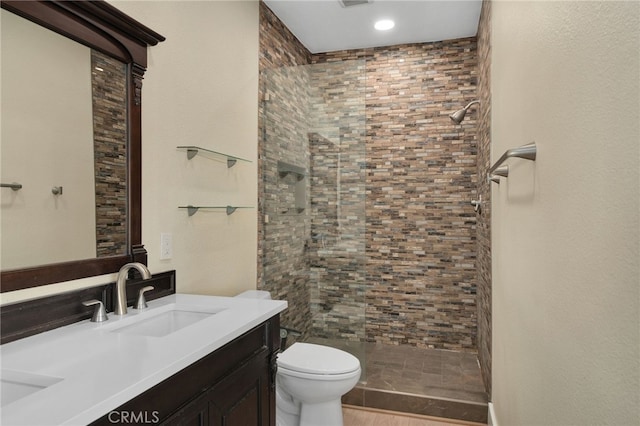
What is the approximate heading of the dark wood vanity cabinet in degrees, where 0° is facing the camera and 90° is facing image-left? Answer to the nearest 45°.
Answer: approximately 315°

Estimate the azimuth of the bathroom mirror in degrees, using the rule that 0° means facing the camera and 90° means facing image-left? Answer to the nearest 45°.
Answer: approximately 315°
